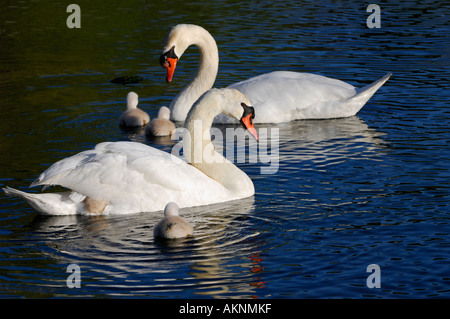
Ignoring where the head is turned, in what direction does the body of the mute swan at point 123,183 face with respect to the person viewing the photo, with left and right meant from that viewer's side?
facing to the right of the viewer

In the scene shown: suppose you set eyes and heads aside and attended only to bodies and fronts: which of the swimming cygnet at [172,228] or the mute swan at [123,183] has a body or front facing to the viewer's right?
the mute swan

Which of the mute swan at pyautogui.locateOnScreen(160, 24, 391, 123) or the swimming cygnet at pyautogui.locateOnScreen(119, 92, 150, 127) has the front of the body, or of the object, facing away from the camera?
the swimming cygnet

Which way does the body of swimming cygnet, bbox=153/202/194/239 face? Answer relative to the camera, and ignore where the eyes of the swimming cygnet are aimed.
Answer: away from the camera

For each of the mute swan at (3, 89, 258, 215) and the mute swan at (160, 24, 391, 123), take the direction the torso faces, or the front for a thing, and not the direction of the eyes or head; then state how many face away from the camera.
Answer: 0

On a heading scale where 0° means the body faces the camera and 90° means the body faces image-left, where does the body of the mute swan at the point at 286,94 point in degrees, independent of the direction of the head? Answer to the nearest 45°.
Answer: approximately 90°

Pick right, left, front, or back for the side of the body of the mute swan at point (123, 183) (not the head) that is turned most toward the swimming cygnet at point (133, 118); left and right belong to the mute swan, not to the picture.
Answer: left

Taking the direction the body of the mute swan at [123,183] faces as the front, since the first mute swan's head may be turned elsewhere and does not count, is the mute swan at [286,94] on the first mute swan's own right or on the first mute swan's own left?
on the first mute swan's own left

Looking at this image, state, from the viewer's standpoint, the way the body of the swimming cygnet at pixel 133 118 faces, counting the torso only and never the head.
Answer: away from the camera
